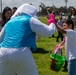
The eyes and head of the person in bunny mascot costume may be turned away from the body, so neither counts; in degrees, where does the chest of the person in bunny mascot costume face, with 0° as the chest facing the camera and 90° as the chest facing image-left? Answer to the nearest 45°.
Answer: approximately 225°
